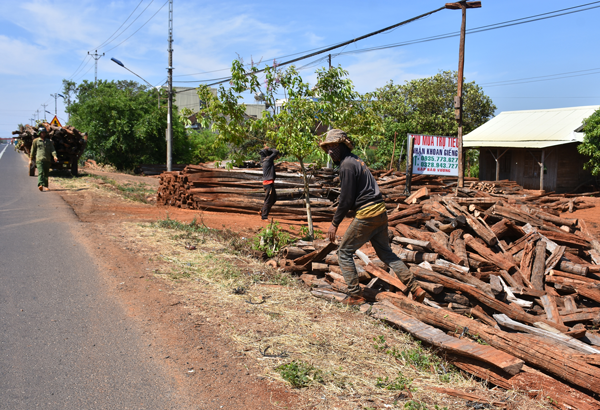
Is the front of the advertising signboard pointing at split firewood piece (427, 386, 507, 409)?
yes

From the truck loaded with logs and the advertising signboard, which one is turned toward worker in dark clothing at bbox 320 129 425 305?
the advertising signboard

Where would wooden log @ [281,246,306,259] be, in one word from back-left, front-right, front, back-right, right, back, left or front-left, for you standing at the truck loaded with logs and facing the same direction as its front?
back

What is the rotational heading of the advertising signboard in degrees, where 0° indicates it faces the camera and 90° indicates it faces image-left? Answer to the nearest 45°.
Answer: approximately 0°

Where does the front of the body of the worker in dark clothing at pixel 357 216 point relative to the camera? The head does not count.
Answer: to the viewer's left

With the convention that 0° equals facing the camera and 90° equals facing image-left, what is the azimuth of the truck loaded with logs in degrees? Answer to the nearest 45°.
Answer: approximately 180°

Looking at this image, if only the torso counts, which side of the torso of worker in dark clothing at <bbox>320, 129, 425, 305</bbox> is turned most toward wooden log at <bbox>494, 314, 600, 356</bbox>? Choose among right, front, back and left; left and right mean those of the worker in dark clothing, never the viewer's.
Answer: back

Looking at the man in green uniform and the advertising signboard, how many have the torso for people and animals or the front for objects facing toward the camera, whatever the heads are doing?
2

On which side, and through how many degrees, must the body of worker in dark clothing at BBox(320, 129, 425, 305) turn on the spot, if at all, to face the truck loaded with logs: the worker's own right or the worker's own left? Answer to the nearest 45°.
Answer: approximately 45° to the worker's own right

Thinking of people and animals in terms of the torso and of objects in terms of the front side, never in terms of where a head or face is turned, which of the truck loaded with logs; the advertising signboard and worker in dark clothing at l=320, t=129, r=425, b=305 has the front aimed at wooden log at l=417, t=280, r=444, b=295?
the advertising signboard
